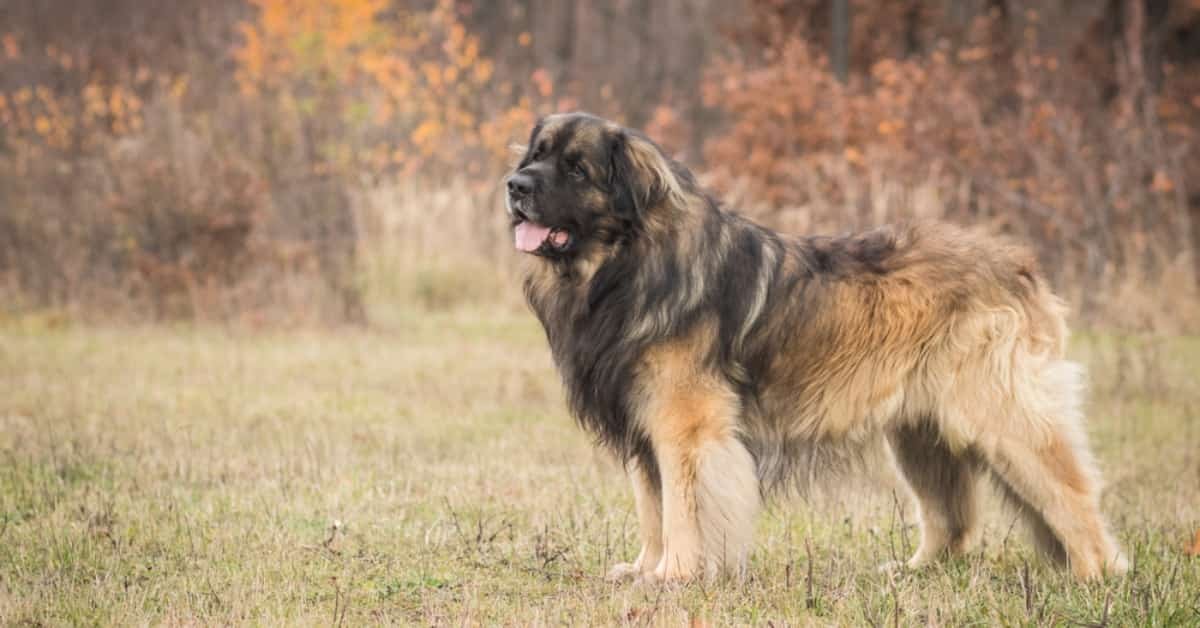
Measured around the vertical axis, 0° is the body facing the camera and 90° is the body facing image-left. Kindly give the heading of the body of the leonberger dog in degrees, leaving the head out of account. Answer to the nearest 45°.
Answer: approximately 90°
